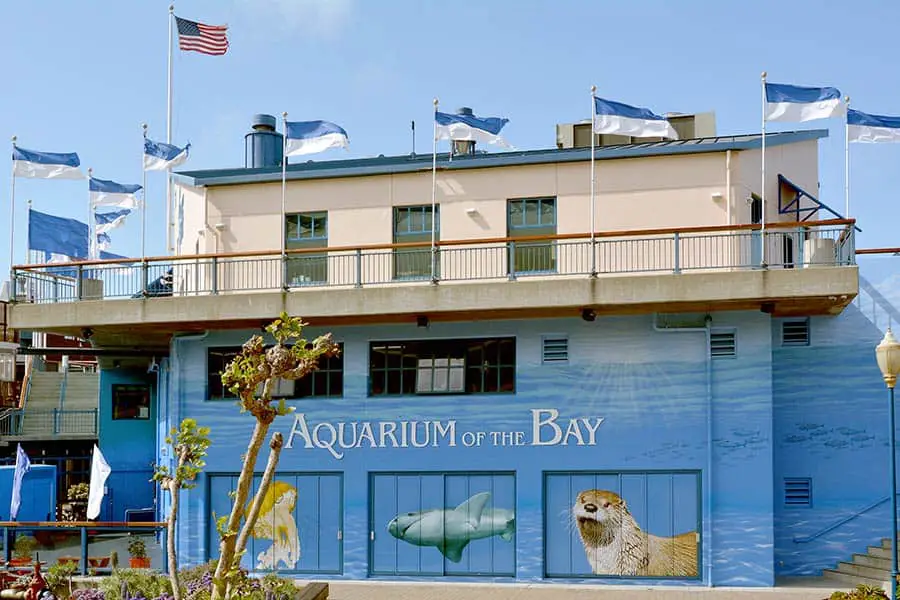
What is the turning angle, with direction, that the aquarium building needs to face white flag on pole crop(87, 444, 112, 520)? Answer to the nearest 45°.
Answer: approximately 90° to its right

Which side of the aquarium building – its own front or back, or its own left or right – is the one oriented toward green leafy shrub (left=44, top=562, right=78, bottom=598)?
right

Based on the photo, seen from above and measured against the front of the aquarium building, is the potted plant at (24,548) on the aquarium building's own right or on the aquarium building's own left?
on the aquarium building's own right

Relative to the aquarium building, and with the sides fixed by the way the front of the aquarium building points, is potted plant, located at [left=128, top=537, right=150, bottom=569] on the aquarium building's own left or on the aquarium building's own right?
on the aquarium building's own right

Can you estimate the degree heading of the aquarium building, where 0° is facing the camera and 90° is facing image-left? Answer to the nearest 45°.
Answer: approximately 0°
